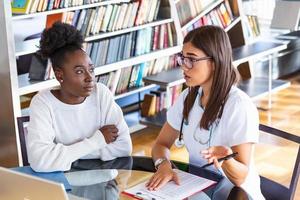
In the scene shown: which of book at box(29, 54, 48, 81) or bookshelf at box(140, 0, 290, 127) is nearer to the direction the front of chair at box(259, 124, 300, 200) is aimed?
the book

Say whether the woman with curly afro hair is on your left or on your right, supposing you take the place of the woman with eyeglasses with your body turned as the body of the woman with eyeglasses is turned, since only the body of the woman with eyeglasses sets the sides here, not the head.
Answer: on your right

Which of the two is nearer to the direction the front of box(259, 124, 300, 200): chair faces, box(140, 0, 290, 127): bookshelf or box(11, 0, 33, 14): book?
the book

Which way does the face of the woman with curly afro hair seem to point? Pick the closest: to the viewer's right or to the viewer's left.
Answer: to the viewer's right

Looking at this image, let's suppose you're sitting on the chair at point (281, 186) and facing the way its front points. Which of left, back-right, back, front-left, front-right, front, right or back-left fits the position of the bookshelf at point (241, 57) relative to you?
back-right

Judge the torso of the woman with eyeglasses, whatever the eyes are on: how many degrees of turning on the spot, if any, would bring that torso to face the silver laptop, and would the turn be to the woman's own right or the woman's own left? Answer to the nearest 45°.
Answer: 0° — they already face it

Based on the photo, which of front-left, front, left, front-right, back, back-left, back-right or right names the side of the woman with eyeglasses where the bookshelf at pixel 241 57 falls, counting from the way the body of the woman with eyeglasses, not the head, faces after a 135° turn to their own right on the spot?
front

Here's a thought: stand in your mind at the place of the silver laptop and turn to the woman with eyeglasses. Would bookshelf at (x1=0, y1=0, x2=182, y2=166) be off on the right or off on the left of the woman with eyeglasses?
left

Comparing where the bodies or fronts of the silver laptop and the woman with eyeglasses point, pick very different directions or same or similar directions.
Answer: very different directions

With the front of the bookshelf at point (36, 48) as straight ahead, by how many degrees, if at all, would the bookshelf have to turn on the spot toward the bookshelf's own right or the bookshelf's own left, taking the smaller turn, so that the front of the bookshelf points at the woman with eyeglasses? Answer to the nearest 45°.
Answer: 0° — it already faces them

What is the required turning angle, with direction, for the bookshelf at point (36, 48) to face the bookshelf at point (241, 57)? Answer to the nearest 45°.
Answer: approximately 90° to its left
